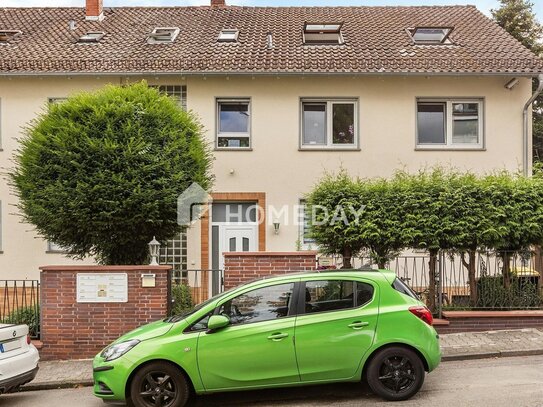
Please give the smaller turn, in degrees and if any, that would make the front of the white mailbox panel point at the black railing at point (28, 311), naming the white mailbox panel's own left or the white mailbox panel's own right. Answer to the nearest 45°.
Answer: approximately 135° to the white mailbox panel's own right

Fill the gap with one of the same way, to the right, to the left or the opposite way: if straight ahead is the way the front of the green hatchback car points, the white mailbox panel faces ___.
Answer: to the left

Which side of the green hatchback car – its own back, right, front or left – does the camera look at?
left

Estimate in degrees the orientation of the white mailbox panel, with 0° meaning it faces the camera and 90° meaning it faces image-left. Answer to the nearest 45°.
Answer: approximately 0°

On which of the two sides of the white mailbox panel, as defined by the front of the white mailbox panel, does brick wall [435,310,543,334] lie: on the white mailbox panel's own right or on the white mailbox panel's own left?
on the white mailbox panel's own left

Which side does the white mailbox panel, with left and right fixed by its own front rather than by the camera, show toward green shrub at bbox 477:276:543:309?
left

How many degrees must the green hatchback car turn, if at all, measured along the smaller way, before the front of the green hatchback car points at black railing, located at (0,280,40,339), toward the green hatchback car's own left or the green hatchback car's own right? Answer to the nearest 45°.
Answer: approximately 45° to the green hatchback car's own right

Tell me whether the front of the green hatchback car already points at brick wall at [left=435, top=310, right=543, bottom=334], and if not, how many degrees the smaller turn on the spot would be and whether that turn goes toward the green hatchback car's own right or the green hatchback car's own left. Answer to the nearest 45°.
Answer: approximately 135° to the green hatchback car's own right

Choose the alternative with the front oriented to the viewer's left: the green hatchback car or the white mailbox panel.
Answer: the green hatchback car

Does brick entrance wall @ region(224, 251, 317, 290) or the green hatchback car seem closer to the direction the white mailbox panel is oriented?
the green hatchback car

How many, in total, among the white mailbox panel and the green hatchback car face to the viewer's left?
1

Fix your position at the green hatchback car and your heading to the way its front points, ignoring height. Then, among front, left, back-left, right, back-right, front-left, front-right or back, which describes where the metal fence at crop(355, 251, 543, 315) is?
back-right

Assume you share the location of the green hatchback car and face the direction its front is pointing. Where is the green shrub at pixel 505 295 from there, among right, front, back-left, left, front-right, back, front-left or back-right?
back-right
